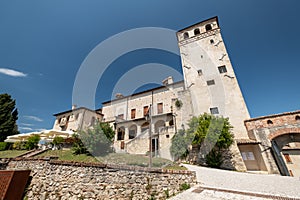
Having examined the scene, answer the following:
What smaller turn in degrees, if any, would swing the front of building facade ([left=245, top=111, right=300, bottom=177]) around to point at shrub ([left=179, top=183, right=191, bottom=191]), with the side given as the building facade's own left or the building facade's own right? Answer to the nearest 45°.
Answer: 0° — it already faces it

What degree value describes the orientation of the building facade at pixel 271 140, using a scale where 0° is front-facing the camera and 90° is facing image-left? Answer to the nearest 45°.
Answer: approximately 0°

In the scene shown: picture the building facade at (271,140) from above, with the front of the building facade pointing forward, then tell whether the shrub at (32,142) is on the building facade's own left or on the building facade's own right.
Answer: on the building facade's own right

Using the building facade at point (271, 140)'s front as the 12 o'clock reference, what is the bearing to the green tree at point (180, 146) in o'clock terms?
The green tree is roughly at 2 o'clock from the building facade.

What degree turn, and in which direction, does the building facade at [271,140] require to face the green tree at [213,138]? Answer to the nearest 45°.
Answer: approximately 45° to its right

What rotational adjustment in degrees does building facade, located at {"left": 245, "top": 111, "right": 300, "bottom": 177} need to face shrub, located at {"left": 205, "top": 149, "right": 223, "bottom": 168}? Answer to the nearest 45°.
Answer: approximately 45° to its right

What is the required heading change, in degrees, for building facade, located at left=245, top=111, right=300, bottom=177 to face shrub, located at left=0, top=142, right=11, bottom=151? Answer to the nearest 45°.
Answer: approximately 45° to its right

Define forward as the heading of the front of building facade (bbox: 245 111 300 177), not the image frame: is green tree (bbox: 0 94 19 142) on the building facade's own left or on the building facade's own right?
on the building facade's own right
